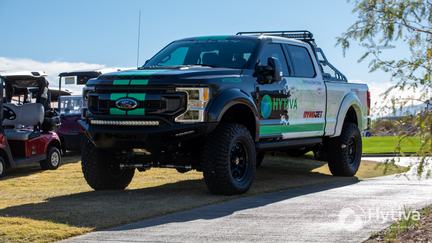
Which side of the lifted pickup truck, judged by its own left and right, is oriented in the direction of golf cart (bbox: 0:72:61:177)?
right

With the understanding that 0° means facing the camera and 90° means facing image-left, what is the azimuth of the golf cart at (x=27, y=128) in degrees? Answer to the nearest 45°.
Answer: approximately 45°

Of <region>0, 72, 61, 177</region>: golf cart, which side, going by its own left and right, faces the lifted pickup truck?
left

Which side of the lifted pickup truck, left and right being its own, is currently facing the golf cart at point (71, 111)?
right

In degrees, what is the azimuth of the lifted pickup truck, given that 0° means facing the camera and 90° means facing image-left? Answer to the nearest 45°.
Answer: approximately 45°

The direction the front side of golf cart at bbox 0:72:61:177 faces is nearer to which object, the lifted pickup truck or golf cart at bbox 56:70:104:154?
the lifted pickup truck
